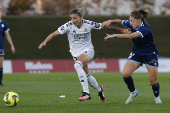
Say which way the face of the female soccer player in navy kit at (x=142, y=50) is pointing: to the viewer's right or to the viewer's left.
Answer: to the viewer's left

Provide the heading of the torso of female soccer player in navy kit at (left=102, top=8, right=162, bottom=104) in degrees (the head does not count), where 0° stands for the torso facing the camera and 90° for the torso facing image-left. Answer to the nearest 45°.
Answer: approximately 45°

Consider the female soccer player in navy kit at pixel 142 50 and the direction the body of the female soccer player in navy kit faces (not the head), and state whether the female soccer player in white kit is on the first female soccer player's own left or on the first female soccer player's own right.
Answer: on the first female soccer player's own right
